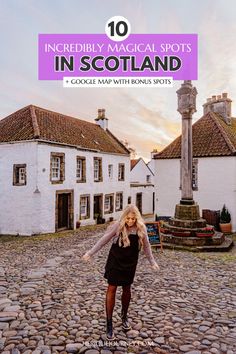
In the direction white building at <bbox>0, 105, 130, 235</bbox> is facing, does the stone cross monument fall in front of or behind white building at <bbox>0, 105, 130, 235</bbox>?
in front

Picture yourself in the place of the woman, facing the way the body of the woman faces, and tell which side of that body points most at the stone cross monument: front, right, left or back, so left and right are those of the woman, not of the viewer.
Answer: back

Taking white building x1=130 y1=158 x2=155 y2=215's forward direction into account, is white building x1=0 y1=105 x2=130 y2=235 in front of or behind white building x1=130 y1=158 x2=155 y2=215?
in front

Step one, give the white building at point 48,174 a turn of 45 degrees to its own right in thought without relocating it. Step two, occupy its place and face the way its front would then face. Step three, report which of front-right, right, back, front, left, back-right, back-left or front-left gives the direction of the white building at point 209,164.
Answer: left

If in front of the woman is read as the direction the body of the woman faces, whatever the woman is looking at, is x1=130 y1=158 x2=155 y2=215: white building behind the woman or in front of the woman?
behind

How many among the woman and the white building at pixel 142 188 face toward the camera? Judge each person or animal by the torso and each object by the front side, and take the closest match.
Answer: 2

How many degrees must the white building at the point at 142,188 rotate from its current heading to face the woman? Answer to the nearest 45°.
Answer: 0° — it already faces them

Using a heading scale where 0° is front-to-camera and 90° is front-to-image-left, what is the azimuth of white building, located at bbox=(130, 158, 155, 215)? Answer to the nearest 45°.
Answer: approximately 0°

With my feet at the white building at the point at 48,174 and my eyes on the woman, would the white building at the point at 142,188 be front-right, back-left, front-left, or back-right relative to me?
back-left

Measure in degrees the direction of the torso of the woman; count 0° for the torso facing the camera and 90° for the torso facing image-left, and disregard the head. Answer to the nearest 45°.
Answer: approximately 0°

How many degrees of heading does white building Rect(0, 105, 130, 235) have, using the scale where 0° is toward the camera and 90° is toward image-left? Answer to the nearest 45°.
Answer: approximately 315°
